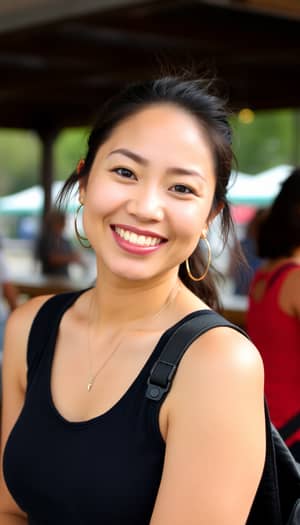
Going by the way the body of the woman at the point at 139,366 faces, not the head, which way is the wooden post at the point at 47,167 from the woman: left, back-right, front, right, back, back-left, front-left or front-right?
back-right

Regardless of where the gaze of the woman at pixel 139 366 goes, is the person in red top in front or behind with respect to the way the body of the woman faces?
behind

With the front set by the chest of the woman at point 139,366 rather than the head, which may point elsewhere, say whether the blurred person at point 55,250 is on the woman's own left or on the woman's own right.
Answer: on the woman's own right

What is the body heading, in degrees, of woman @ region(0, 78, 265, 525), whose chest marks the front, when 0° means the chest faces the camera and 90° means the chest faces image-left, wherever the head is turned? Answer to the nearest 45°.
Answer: approximately 45°
